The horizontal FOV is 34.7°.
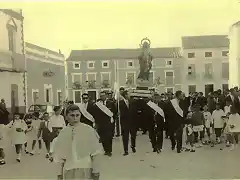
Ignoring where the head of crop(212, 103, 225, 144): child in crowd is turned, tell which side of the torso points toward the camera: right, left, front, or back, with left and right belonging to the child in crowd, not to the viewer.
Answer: front

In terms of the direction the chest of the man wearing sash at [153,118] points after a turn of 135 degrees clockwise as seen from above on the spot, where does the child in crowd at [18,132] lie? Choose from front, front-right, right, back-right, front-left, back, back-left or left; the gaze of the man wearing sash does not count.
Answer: front

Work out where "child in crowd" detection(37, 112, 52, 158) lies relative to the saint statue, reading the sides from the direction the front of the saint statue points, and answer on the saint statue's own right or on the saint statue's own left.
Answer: on the saint statue's own right

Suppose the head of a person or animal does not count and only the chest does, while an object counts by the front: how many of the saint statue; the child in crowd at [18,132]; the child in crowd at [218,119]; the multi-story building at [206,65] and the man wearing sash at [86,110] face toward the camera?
5

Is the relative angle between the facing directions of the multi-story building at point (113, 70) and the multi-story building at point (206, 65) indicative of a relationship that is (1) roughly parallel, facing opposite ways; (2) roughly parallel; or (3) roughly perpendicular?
roughly parallel

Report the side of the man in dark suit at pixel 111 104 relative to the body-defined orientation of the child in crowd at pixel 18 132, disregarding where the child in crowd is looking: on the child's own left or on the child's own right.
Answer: on the child's own left

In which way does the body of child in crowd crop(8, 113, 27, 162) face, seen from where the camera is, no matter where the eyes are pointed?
toward the camera

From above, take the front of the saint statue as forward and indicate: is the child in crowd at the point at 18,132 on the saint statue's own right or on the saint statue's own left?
on the saint statue's own right

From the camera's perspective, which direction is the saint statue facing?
toward the camera

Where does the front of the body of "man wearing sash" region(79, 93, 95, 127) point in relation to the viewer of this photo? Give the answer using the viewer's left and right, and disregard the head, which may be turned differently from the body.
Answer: facing the viewer
